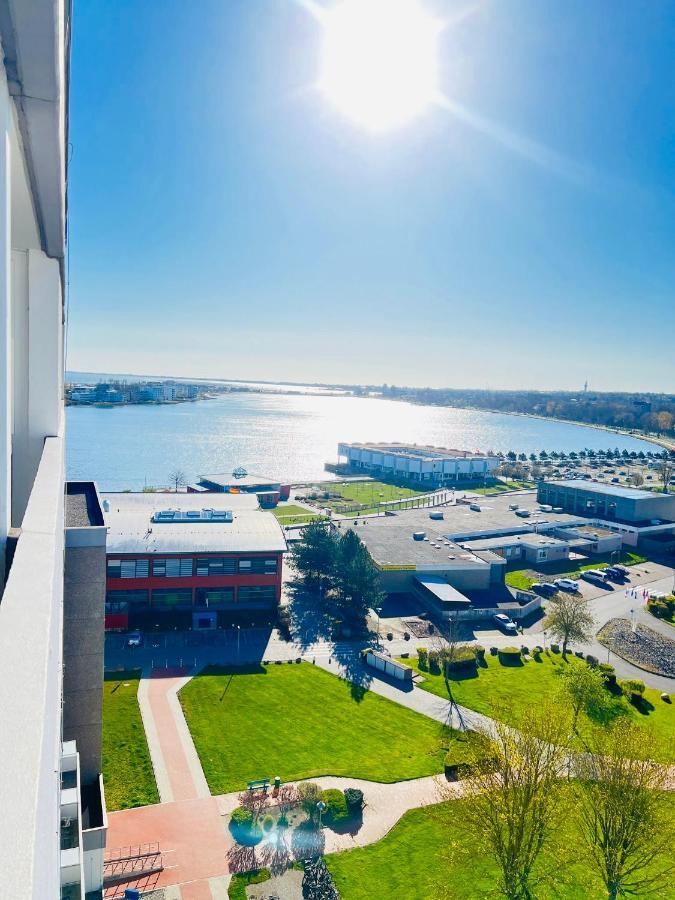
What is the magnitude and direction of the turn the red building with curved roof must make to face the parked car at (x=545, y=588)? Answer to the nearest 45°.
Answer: approximately 90° to its left

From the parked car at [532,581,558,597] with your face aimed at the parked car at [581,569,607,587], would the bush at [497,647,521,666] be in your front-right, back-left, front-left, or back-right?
back-right

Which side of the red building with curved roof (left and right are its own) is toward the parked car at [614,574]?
left

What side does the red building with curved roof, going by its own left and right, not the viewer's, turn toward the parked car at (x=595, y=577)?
left

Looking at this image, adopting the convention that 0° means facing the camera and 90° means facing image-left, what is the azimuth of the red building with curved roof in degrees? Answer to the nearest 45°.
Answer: approximately 0°

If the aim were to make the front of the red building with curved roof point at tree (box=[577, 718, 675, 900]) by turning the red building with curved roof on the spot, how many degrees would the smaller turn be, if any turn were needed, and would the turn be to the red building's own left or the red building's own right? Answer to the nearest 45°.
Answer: approximately 45° to the red building's own left

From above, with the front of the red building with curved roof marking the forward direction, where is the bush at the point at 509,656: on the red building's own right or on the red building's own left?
on the red building's own left

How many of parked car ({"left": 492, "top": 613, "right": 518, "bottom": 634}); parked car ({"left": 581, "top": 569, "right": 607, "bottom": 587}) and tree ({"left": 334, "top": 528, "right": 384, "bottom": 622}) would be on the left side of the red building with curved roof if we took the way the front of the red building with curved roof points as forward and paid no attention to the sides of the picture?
3

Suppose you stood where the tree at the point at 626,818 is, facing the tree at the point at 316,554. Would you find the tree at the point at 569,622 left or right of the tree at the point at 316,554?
right

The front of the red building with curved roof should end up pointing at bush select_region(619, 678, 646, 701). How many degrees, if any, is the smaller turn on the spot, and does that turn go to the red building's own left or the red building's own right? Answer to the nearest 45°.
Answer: approximately 45° to the red building's own left

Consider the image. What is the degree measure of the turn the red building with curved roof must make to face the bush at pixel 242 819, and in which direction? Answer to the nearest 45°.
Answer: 0° — it already faces it

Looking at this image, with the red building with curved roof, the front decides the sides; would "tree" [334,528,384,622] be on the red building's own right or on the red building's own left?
on the red building's own left

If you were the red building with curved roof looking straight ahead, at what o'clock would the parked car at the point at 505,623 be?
The parked car is roughly at 9 o'clock from the red building with curved roof.

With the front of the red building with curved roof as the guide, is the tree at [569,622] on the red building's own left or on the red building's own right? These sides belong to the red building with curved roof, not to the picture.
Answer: on the red building's own left

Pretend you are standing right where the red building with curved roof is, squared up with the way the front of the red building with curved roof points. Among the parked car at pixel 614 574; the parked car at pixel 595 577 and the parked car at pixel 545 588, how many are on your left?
3
